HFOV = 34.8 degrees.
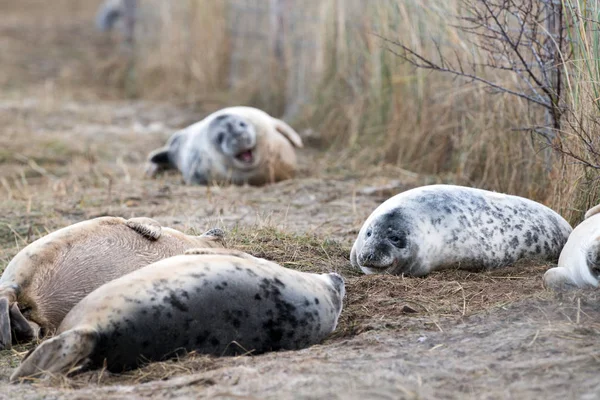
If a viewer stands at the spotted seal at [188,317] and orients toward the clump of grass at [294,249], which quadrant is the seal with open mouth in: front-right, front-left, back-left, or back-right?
front-left

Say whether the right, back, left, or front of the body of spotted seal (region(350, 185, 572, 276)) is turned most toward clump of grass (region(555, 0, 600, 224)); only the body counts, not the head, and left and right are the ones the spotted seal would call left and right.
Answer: back

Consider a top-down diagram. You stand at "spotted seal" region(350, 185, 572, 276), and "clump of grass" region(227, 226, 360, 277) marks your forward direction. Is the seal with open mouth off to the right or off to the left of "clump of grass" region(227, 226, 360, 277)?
right

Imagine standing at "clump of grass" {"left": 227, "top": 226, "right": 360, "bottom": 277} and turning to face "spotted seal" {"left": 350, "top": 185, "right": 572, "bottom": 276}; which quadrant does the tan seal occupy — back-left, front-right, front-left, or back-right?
back-right

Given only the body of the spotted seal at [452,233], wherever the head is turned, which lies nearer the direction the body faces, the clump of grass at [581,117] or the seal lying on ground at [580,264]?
the seal lying on ground

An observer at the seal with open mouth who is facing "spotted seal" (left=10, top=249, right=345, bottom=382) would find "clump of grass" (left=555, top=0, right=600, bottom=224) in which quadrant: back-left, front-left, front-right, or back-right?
front-left

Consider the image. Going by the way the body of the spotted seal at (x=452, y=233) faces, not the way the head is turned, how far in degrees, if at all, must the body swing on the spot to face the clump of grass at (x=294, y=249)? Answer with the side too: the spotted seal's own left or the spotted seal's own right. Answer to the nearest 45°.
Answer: approximately 45° to the spotted seal's own right

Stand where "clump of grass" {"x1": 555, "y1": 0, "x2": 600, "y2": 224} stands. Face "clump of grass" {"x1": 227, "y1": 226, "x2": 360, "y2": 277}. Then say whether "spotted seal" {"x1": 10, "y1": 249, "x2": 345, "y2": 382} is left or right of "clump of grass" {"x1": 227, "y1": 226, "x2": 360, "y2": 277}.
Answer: left

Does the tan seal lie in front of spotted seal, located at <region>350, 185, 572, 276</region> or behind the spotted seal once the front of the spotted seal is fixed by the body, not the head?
in front

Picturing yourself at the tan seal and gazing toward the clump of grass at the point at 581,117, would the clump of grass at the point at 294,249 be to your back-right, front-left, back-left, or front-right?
front-left

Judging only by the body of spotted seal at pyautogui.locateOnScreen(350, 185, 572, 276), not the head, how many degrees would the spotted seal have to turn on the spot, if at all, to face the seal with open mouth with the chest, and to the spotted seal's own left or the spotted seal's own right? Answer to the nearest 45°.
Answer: approximately 90° to the spotted seal's own right

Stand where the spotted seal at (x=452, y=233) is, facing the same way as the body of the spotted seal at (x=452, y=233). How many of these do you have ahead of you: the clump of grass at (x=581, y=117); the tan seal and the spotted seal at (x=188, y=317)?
2

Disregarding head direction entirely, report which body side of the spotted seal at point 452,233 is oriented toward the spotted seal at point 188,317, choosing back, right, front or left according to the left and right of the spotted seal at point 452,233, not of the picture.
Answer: front

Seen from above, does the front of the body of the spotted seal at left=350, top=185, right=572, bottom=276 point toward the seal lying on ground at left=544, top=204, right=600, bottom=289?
no

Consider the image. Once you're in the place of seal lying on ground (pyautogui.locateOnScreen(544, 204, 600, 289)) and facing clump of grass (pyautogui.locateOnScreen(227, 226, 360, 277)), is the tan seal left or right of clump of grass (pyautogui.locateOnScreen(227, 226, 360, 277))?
left

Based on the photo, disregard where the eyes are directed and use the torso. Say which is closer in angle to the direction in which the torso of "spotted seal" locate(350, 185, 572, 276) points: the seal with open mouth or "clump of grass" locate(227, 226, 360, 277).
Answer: the clump of grass

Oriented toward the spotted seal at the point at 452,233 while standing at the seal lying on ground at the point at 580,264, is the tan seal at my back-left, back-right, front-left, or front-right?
front-left
